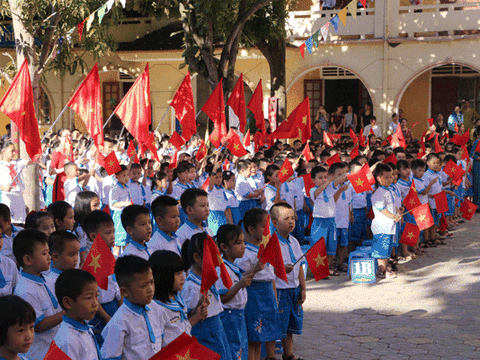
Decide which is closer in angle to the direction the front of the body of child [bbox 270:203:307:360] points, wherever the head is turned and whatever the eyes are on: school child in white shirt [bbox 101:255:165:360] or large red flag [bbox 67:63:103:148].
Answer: the school child in white shirt

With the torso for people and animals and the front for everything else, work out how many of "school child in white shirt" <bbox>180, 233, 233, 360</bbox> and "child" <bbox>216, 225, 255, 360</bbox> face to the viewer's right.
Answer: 2

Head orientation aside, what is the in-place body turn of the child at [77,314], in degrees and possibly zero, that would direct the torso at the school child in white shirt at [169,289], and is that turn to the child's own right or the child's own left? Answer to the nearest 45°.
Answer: approximately 90° to the child's own left

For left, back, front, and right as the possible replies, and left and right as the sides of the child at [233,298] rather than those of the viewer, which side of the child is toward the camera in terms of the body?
right

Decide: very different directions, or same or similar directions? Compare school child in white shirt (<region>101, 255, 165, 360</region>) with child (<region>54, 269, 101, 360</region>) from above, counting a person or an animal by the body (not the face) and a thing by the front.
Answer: same or similar directions

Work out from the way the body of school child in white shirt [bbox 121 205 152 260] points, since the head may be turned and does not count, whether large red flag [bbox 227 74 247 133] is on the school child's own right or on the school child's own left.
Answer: on the school child's own left

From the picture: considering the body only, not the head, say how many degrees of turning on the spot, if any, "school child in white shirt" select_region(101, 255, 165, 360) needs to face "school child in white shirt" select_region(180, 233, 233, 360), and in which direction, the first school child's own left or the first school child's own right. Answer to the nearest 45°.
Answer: approximately 90° to the first school child's own left

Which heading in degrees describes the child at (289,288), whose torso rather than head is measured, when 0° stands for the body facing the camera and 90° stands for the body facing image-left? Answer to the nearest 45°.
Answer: approximately 315°

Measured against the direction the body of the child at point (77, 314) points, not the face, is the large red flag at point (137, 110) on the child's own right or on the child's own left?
on the child's own left

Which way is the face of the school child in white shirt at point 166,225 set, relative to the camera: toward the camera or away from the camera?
toward the camera

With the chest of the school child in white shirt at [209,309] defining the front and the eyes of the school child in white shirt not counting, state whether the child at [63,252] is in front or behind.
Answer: behind

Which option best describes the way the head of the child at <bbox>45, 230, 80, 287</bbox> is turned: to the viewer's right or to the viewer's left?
to the viewer's right

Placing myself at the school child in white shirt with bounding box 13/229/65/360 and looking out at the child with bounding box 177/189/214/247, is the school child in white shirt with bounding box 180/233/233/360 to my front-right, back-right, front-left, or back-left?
front-right
